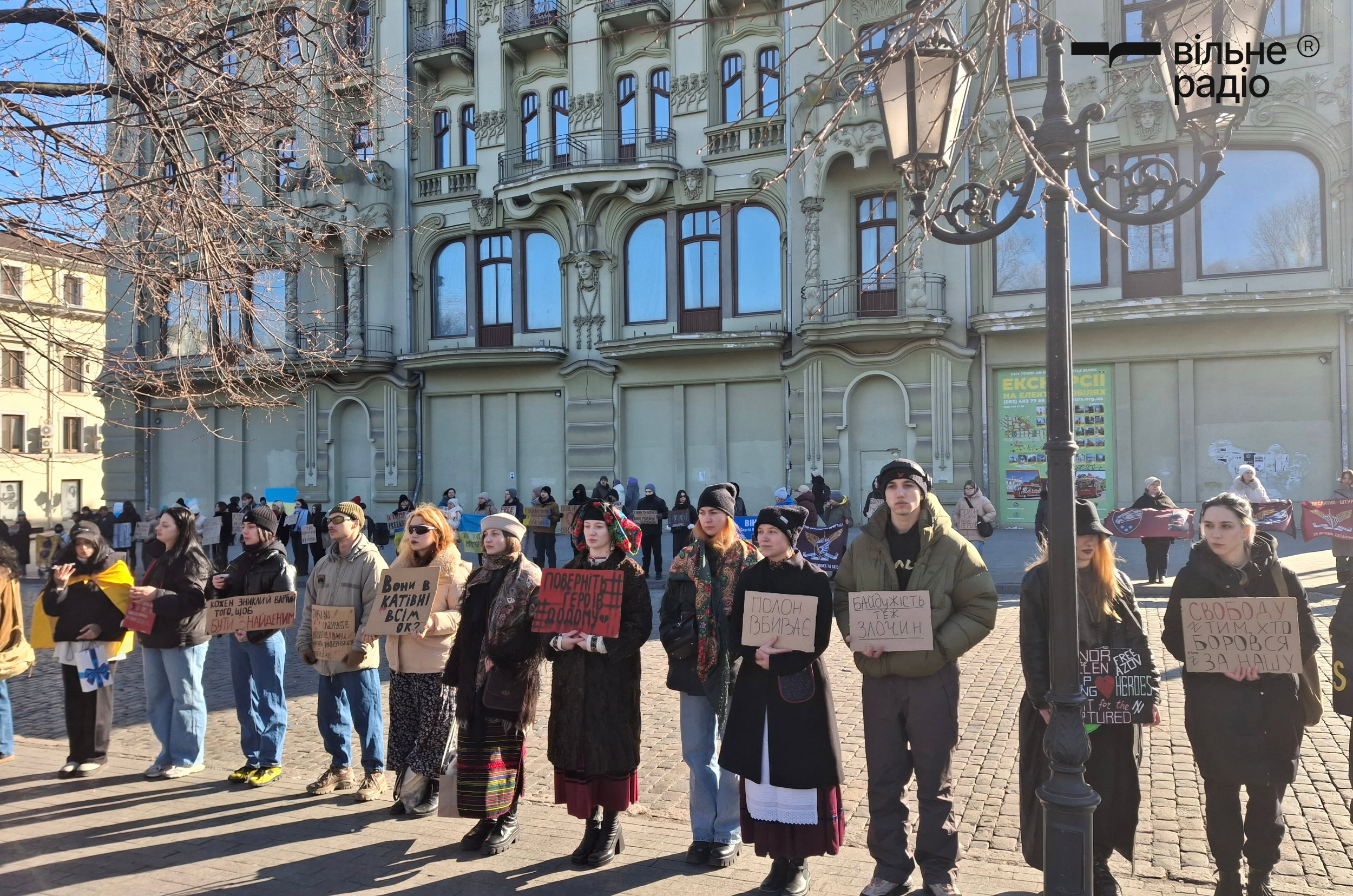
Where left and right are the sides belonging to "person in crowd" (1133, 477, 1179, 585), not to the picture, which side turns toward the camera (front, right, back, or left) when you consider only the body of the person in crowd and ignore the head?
front

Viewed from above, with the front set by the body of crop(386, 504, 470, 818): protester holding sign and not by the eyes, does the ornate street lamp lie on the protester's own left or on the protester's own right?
on the protester's own left

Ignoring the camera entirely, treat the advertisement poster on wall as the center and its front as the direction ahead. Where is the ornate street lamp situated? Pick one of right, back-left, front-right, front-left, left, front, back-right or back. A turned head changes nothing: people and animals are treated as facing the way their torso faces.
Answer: front

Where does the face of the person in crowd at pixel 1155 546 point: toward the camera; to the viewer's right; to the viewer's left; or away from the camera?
toward the camera

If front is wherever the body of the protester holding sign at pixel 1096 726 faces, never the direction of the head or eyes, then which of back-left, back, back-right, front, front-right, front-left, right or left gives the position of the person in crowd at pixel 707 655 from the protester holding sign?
right

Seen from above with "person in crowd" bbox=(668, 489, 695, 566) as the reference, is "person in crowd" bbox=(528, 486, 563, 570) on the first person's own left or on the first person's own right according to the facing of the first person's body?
on the first person's own right

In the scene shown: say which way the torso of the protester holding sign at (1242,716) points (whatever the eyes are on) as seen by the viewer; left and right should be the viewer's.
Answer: facing the viewer

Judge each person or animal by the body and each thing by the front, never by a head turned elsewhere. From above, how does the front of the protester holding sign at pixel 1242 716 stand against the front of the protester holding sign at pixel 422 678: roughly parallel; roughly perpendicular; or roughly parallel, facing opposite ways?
roughly parallel

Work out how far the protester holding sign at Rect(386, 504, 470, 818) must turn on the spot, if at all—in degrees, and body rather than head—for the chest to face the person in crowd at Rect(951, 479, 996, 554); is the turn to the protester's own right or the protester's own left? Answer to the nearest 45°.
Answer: approximately 180°

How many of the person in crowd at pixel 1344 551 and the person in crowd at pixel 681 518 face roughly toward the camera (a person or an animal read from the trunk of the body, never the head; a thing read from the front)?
2

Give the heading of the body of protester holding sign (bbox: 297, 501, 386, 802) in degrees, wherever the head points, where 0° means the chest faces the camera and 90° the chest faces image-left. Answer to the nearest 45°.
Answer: approximately 45°

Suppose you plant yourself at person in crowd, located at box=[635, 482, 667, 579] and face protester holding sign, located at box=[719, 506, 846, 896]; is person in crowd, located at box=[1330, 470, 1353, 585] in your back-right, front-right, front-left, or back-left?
front-left

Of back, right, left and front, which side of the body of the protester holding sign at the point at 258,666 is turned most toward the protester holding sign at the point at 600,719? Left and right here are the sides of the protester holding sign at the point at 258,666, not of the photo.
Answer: left

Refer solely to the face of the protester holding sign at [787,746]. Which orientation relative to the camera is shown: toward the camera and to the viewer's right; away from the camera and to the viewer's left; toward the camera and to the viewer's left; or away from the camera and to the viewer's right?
toward the camera and to the viewer's left
